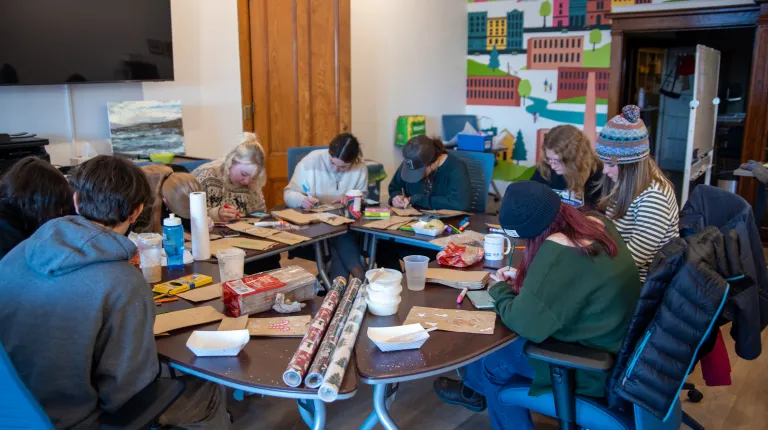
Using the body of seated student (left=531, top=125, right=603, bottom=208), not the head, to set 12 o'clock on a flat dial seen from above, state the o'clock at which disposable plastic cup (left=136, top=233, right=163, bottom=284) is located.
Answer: The disposable plastic cup is roughly at 12 o'clock from the seated student.

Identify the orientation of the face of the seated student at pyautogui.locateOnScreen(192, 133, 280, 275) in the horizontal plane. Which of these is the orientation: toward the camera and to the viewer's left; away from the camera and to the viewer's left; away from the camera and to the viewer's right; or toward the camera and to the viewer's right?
toward the camera and to the viewer's right

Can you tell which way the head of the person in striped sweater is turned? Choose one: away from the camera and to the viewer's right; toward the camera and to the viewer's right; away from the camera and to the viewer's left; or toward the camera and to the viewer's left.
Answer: toward the camera and to the viewer's left

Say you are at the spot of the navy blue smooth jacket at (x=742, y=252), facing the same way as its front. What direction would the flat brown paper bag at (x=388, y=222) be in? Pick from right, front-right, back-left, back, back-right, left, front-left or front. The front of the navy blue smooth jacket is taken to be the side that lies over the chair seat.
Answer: front

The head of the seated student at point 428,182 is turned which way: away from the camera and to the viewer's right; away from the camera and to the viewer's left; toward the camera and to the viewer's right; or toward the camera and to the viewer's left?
toward the camera and to the viewer's left

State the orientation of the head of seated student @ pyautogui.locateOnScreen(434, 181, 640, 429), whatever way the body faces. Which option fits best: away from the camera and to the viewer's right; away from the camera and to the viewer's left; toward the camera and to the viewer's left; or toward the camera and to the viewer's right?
away from the camera and to the viewer's left

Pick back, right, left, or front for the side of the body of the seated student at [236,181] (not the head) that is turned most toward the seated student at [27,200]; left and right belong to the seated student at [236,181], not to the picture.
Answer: right

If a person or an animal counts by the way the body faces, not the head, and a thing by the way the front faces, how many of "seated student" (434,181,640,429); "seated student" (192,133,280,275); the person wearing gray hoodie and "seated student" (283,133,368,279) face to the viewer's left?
1

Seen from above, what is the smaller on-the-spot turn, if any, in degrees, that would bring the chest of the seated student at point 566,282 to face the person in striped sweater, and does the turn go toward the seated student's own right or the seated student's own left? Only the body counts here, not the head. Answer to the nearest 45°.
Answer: approximately 90° to the seated student's own right

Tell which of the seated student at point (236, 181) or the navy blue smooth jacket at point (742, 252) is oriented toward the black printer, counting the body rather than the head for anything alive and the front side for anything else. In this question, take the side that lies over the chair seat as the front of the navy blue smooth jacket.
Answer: the navy blue smooth jacket

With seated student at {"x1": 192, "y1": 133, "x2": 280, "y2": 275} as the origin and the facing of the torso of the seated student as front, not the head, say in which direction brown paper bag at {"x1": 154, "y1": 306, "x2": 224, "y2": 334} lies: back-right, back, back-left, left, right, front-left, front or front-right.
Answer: front-right

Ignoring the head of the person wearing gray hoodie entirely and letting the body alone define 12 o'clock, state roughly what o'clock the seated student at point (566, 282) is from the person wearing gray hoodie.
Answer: The seated student is roughly at 2 o'clock from the person wearing gray hoodie.

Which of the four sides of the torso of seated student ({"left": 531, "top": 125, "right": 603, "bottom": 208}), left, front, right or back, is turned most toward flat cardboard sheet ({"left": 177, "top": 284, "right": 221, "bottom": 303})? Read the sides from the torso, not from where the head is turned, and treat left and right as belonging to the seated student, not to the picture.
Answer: front

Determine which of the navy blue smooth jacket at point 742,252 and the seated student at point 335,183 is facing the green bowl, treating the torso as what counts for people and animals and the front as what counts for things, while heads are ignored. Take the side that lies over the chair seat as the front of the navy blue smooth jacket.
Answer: the navy blue smooth jacket

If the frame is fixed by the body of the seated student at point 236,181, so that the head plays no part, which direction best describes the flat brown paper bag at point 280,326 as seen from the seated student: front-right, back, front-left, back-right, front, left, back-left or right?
front-right

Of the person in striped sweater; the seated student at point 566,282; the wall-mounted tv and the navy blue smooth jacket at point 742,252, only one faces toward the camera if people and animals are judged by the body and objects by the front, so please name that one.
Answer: the wall-mounted tv

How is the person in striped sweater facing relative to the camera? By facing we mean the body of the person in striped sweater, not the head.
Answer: to the viewer's left

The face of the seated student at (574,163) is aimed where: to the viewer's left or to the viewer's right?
to the viewer's left

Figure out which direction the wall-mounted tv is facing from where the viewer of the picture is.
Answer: facing the viewer
